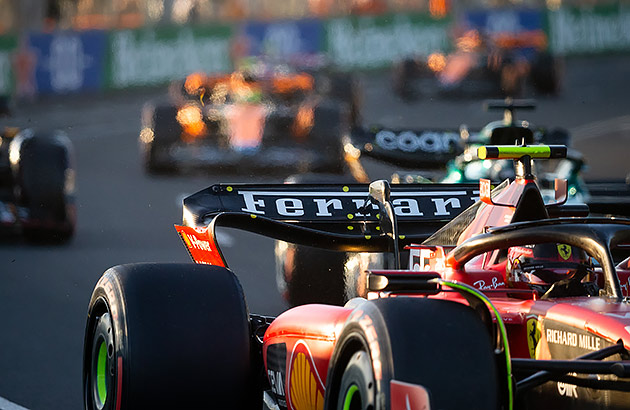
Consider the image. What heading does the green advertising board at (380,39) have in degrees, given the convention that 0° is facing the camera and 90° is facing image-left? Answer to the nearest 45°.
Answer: approximately 0°

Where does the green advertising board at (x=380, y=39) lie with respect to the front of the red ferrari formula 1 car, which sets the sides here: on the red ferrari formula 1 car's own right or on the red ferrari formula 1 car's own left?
on the red ferrari formula 1 car's own left

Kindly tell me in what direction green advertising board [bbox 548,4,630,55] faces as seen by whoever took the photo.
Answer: facing the viewer

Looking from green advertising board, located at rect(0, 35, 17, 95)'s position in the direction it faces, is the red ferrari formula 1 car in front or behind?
in front

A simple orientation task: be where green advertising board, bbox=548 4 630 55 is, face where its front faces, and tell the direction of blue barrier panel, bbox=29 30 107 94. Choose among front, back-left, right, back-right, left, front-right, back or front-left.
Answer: front-right

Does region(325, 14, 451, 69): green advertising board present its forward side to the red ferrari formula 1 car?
yes

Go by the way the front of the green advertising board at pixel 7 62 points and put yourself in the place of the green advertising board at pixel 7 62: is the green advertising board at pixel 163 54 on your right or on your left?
on your left

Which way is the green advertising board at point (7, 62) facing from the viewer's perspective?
toward the camera

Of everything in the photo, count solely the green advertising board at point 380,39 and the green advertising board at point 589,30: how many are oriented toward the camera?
2

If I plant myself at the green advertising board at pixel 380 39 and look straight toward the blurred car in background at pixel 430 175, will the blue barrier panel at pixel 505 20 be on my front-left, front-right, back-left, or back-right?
back-left

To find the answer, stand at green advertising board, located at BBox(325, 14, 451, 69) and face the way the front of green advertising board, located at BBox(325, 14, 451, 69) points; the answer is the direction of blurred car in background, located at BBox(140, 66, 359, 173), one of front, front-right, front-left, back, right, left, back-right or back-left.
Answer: front
